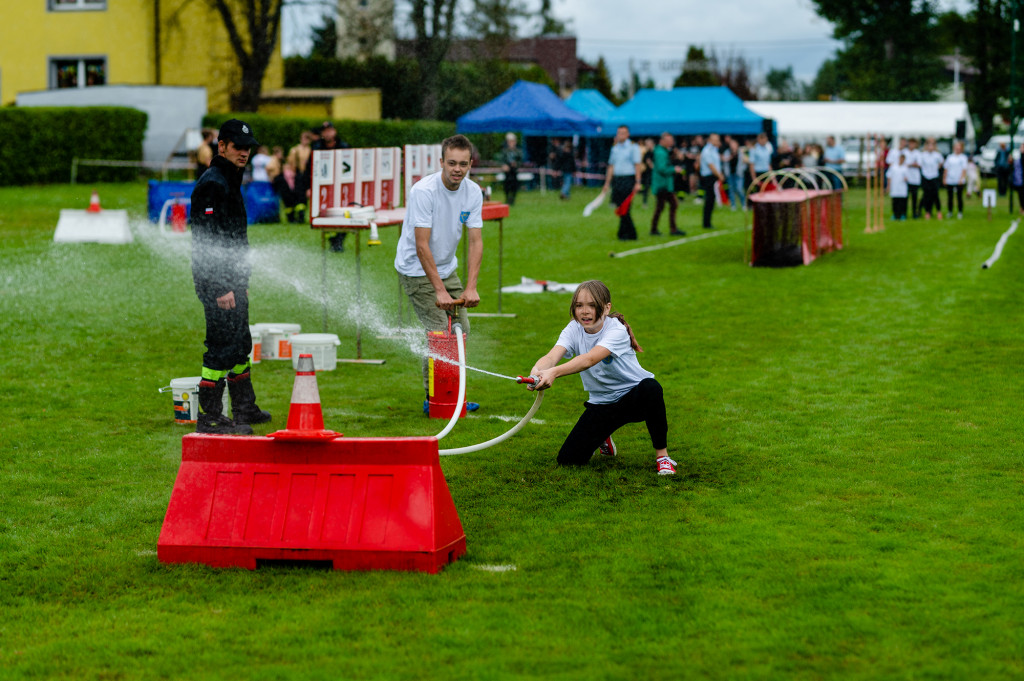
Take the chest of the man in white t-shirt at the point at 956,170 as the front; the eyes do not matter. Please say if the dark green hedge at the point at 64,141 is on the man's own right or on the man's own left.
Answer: on the man's own right

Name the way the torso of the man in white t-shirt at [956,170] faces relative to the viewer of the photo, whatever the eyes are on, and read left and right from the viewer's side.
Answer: facing the viewer

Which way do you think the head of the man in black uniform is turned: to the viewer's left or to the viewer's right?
to the viewer's right

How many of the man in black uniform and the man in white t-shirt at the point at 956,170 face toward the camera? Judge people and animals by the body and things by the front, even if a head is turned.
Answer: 1

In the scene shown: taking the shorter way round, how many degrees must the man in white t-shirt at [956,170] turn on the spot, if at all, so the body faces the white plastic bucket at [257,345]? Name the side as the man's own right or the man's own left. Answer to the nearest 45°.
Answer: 0° — they already face it

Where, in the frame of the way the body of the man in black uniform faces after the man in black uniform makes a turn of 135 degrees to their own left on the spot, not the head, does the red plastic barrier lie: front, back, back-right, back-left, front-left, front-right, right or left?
back-left

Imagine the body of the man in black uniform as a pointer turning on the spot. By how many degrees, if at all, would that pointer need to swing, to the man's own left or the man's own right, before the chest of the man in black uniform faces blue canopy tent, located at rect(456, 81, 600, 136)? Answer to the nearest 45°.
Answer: approximately 90° to the man's own left

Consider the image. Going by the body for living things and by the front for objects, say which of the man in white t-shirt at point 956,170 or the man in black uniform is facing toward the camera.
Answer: the man in white t-shirt

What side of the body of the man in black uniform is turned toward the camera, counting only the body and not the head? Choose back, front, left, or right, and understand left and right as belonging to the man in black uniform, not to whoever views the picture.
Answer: right

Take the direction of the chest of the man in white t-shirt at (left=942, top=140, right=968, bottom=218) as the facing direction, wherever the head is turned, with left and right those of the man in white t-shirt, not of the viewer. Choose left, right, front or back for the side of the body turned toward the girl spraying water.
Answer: front

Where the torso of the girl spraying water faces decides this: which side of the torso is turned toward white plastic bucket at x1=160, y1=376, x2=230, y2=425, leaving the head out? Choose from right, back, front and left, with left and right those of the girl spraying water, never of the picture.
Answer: right

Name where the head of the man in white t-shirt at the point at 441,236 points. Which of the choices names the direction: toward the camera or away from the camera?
toward the camera
